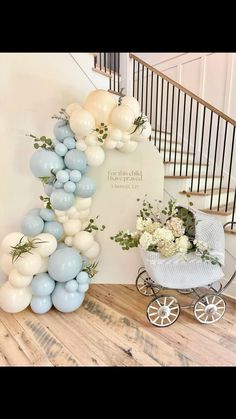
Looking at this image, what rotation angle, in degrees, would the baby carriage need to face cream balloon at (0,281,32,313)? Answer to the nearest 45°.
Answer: approximately 45° to its right

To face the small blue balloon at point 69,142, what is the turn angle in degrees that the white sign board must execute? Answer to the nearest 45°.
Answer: approximately 45° to its right

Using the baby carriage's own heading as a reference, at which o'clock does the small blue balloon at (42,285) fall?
The small blue balloon is roughly at 1 o'clock from the baby carriage.

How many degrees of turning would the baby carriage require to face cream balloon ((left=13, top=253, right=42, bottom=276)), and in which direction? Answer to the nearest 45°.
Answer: approximately 45° to its right

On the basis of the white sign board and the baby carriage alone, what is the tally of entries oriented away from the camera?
0

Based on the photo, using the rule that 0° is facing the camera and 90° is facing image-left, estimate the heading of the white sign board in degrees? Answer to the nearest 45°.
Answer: approximately 0°

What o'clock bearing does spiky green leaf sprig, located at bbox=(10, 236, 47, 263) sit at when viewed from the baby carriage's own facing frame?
The spiky green leaf sprig is roughly at 1 o'clock from the baby carriage.

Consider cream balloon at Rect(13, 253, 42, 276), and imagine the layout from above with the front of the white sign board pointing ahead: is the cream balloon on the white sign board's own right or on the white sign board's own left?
on the white sign board's own right

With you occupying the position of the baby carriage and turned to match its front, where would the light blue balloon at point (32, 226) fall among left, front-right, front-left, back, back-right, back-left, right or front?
front-right

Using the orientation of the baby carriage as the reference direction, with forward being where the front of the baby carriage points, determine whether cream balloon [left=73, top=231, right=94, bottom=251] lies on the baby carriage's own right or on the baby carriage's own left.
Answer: on the baby carriage's own right

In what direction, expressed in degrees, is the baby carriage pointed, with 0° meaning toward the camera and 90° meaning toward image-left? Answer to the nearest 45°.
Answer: approximately 45°

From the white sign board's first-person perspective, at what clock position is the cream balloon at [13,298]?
The cream balloon is roughly at 2 o'clock from the white sign board.
